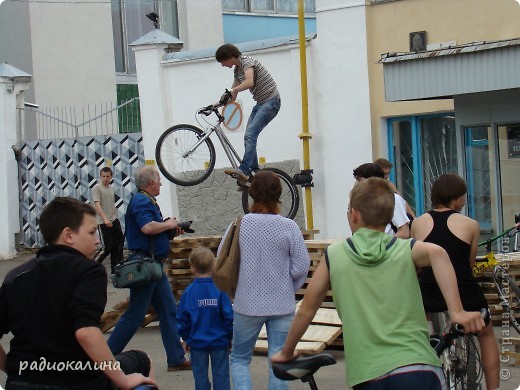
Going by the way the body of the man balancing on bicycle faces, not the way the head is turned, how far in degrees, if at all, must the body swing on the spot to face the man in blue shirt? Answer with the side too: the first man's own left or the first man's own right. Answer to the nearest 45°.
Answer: approximately 90° to the first man's own left

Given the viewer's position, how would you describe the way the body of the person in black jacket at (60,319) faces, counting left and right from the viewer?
facing away from the viewer and to the right of the viewer

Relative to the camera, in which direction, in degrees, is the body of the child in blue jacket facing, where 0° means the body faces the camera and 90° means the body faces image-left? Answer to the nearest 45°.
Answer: approximately 180°

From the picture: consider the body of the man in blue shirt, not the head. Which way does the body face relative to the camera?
to the viewer's right

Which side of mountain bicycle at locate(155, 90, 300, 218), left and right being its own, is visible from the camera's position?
left

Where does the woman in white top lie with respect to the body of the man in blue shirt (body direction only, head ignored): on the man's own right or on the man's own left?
on the man's own right

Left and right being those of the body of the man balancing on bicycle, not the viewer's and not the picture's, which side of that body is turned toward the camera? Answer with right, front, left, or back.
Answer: left

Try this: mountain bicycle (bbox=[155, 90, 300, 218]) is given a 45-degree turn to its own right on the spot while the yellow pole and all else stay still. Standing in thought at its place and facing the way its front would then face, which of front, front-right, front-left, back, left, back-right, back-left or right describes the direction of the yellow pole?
right
